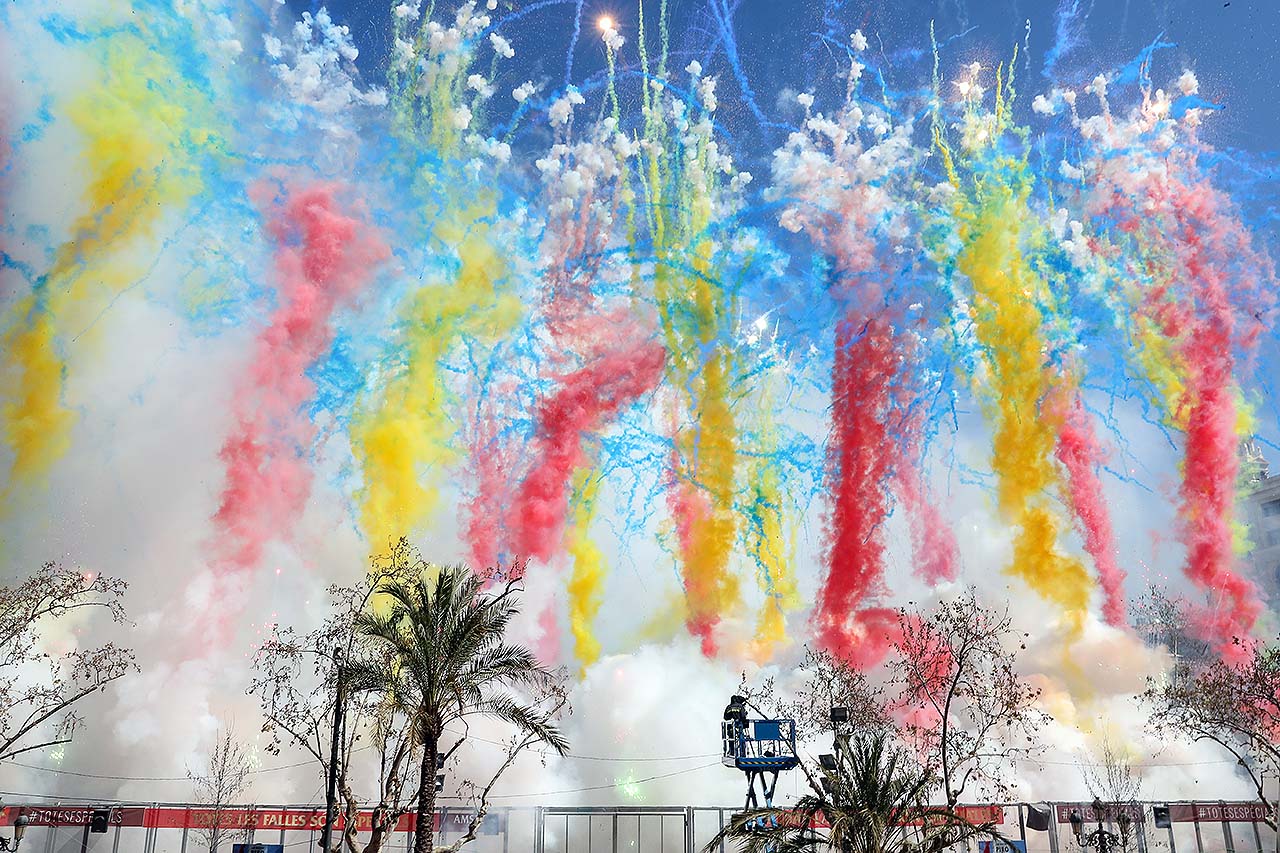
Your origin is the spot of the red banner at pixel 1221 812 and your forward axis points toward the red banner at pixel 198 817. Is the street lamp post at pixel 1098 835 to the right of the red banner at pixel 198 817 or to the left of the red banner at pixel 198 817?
left

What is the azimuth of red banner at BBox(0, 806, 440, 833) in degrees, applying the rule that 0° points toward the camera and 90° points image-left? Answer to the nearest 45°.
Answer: approximately 0°

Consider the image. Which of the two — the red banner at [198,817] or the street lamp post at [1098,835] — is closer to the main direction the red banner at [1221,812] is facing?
the street lamp post

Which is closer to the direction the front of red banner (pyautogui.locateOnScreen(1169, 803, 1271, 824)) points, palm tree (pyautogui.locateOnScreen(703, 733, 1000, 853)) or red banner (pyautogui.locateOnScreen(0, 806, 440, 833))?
the palm tree

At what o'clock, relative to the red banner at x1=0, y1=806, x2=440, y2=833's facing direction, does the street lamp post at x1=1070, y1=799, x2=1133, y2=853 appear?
The street lamp post is roughly at 10 o'clock from the red banner.

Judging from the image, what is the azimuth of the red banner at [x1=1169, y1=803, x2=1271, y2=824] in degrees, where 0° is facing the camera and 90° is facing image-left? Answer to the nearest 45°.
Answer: approximately 0°

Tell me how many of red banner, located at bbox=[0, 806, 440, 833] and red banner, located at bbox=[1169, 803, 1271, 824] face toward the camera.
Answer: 2

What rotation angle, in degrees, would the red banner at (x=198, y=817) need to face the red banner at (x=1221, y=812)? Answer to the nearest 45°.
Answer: approximately 90° to its left
